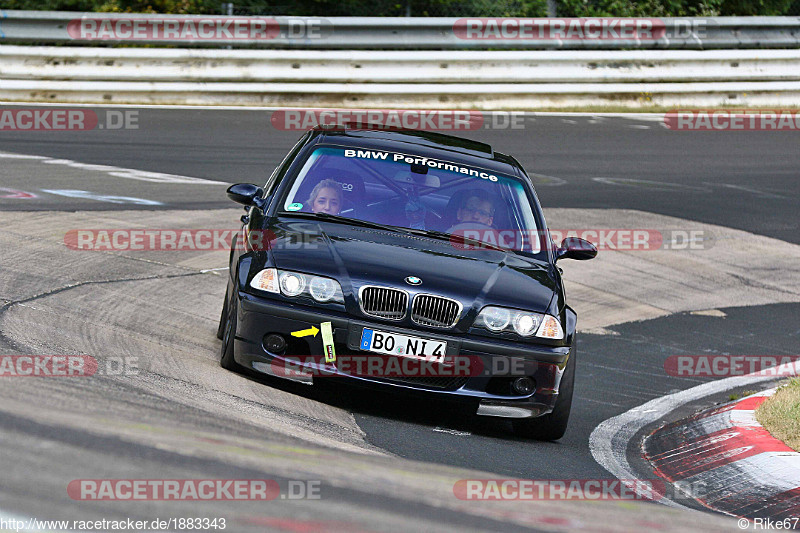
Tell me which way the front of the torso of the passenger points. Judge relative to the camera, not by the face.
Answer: toward the camera

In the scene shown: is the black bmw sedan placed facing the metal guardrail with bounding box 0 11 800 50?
no

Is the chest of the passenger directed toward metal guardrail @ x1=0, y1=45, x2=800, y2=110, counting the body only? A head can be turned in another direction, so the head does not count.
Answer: no

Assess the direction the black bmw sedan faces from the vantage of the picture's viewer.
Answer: facing the viewer

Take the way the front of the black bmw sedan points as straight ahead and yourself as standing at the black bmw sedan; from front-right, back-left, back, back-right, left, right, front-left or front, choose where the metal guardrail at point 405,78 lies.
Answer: back

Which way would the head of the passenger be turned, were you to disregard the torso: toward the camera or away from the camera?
toward the camera

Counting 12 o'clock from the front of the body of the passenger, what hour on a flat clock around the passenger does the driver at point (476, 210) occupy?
The driver is roughly at 9 o'clock from the passenger.

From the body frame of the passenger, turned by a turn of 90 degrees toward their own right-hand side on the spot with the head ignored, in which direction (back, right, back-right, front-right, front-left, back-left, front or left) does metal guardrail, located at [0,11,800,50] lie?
right
